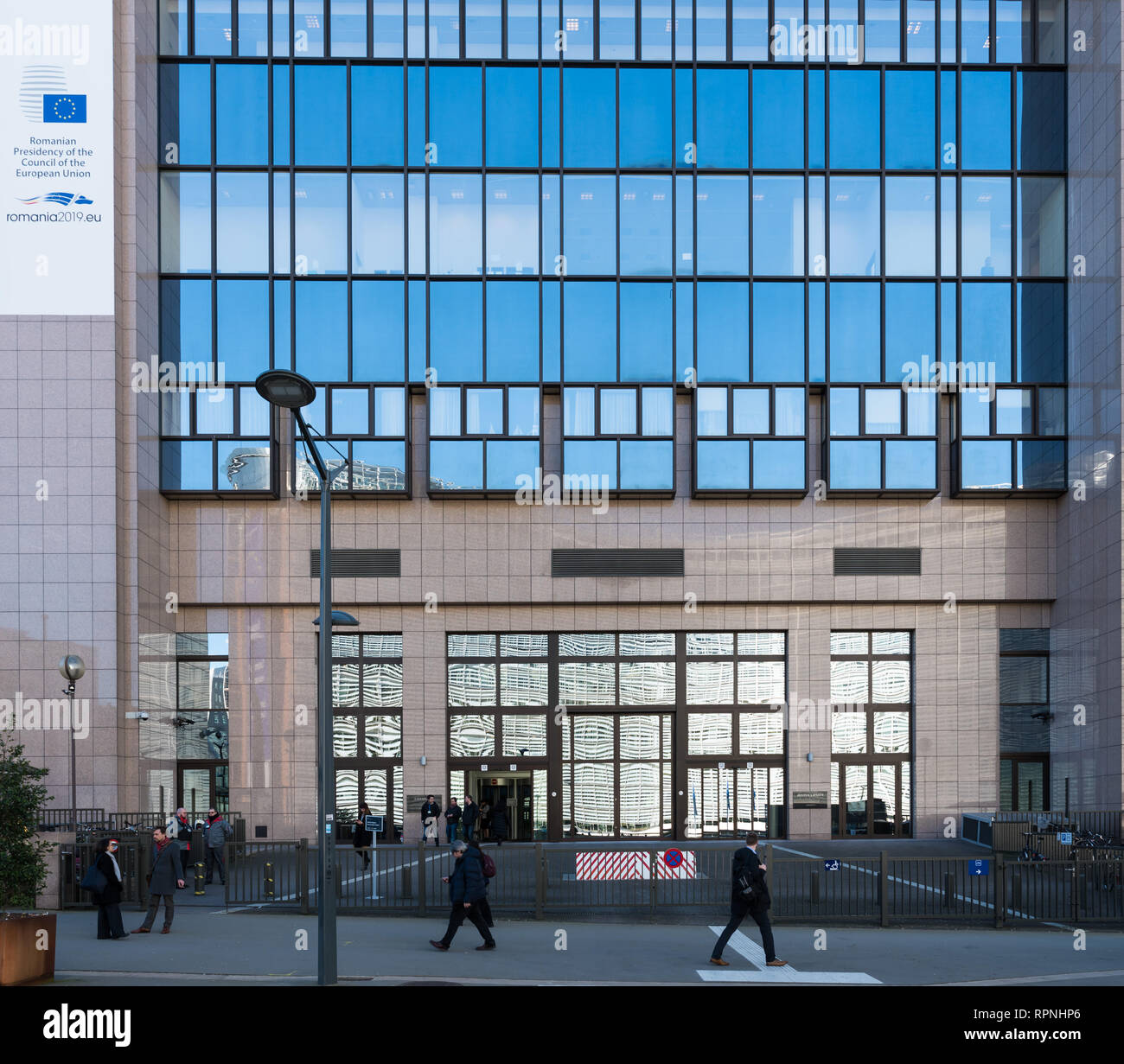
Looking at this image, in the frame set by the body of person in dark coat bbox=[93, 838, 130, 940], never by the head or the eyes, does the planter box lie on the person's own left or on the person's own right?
on the person's own right

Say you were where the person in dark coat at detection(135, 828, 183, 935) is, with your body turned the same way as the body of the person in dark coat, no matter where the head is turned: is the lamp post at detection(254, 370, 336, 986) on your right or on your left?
on your left

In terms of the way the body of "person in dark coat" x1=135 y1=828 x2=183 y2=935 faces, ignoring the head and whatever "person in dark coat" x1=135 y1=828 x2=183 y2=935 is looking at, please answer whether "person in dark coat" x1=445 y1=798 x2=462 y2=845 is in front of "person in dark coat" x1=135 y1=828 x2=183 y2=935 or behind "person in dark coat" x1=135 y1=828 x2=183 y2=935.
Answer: behind

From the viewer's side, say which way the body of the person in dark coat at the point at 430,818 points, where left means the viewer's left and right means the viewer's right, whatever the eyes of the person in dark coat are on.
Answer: facing the viewer

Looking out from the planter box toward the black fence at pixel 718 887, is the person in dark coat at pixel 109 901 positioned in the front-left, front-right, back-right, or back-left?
front-left

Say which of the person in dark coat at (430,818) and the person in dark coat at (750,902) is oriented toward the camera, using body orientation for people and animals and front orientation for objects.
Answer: the person in dark coat at (430,818)

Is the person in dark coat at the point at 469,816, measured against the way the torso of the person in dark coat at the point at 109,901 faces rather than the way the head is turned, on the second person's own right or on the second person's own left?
on the second person's own left

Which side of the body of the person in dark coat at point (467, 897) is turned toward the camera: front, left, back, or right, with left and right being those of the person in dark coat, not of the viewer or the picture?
left

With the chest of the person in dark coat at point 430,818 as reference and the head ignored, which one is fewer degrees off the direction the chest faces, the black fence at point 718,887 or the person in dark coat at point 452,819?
the black fence

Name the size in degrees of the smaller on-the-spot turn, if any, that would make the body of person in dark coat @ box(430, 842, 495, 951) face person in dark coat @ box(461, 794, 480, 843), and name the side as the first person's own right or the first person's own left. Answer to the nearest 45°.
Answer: approximately 90° to the first person's own right

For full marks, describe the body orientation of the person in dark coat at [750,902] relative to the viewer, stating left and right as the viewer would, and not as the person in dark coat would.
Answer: facing to the right of the viewer

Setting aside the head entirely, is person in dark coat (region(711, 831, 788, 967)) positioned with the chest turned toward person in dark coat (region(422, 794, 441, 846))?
no

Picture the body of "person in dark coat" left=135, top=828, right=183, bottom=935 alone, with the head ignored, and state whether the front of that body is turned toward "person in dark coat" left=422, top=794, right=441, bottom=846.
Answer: no

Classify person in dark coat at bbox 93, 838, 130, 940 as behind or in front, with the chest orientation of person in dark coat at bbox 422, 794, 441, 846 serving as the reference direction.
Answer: in front
